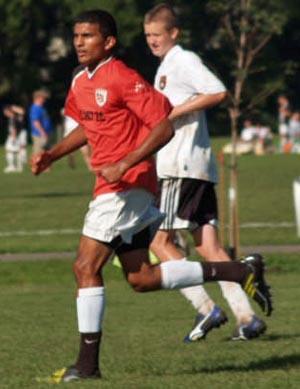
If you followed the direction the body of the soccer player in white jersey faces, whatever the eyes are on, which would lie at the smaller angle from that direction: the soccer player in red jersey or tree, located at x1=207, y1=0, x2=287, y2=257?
the soccer player in red jersey

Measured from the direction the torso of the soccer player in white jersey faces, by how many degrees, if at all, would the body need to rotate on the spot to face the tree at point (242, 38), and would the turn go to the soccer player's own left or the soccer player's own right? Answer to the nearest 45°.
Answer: approximately 135° to the soccer player's own right

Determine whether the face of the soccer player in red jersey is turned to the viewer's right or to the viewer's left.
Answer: to the viewer's left

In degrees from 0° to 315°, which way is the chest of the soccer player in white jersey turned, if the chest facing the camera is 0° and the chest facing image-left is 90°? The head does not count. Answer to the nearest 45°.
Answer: approximately 45°

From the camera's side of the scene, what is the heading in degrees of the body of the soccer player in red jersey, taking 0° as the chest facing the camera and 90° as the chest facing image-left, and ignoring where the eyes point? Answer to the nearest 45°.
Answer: approximately 45°

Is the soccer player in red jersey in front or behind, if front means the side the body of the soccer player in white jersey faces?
in front

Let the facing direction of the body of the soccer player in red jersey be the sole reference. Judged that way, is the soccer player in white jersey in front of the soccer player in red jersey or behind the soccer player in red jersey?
behind

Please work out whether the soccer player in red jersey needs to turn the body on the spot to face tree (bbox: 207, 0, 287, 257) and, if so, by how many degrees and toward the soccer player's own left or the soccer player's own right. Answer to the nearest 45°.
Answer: approximately 135° to the soccer player's own right
